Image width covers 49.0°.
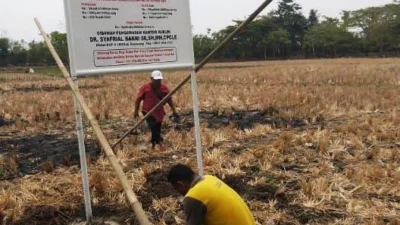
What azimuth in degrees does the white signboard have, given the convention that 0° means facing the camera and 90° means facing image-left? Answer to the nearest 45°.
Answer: approximately 0°
